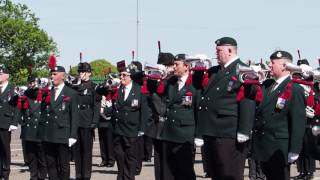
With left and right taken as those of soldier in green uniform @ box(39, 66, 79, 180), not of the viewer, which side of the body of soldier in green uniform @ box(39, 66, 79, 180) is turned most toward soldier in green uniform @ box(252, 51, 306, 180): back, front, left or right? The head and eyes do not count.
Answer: left

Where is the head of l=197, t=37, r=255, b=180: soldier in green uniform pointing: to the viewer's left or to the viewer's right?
to the viewer's left

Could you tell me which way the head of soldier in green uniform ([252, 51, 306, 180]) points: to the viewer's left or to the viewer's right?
to the viewer's left

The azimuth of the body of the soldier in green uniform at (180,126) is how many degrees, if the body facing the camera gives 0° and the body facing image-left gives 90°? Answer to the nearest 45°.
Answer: approximately 45°

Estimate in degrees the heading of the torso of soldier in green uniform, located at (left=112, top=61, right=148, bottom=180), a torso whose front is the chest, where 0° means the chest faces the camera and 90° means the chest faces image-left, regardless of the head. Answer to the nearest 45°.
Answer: approximately 45°

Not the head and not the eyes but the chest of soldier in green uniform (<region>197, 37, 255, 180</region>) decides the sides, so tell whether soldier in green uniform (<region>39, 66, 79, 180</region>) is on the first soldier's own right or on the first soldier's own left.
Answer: on the first soldier's own right

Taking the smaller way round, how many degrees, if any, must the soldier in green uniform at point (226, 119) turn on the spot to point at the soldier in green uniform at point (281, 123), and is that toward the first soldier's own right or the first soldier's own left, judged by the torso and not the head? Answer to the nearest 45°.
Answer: approximately 135° to the first soldier's own left

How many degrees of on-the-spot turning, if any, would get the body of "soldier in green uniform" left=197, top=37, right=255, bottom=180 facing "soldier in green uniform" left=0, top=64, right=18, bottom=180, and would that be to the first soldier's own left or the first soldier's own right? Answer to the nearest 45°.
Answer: approximately 90° to the first soldier's own right

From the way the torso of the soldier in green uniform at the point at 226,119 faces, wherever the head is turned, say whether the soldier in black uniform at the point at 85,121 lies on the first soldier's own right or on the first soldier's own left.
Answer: on the first soldier's own right

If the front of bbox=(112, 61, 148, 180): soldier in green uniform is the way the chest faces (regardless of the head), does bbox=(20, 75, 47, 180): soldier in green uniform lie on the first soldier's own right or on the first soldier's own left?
on the first soldier's own right
